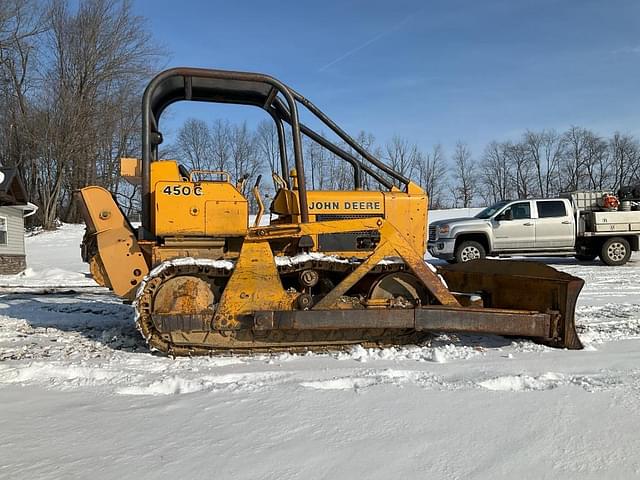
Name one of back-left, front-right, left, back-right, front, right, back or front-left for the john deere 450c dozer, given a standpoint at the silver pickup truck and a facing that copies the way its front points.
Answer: left

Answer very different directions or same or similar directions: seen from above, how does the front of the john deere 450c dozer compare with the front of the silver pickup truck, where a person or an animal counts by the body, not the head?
very different directions

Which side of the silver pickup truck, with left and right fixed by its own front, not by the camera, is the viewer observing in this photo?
left

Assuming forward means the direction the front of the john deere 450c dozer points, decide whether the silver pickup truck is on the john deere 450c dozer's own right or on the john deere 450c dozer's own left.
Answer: on the john deere 450c dozer's own left

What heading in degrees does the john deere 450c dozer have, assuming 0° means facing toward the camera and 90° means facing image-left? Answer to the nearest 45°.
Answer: approximately 270°

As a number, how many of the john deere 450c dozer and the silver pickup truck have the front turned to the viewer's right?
1
